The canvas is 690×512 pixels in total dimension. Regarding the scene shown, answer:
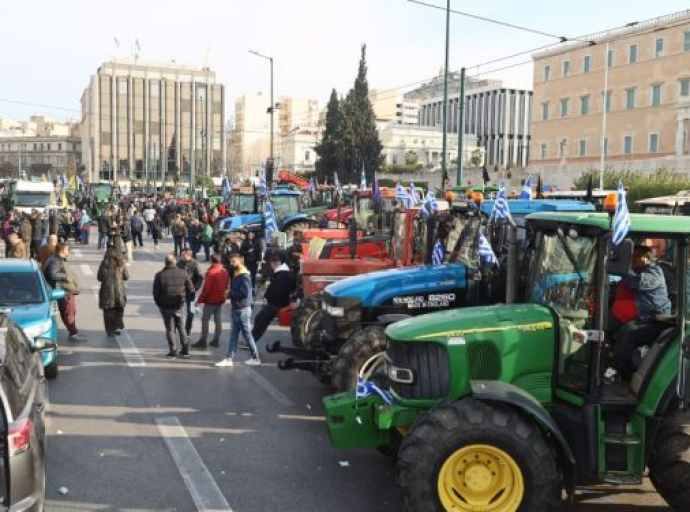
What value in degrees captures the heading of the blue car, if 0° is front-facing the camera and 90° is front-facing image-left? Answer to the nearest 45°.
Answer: approximately 0°

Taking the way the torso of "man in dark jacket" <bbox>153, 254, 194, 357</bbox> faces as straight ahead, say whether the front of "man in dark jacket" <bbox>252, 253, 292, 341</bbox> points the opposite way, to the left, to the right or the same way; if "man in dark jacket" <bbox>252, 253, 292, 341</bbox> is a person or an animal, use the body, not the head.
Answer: to the left

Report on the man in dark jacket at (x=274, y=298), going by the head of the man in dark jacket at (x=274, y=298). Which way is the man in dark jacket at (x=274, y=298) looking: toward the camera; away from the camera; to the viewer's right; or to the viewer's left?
to the viewer's left

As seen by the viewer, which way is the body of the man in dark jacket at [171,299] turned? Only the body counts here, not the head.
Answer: away from the camera

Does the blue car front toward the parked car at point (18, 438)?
yes

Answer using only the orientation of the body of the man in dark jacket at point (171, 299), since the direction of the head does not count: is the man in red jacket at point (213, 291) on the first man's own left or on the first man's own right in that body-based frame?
on the first man's own right

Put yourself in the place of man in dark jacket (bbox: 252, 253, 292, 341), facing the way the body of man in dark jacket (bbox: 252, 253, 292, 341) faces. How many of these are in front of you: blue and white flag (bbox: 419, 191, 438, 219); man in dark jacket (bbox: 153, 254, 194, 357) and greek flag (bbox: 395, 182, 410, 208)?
1

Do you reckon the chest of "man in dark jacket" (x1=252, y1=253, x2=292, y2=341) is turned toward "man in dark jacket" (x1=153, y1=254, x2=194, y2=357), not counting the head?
yes

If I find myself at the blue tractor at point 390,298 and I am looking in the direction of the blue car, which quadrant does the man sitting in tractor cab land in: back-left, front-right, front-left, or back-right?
back-left

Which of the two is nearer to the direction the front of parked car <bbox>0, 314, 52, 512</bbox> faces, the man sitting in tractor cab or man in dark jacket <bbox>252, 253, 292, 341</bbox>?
the man in dark jacket

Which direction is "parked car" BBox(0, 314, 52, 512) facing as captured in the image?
away from the camera

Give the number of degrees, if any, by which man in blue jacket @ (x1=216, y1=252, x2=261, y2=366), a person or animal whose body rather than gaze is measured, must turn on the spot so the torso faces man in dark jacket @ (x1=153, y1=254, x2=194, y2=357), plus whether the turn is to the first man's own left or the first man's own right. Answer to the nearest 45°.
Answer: approximately 45° to the first man's own right

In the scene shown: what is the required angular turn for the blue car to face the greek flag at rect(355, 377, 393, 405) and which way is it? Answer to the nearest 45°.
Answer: approximately 45° to its left
